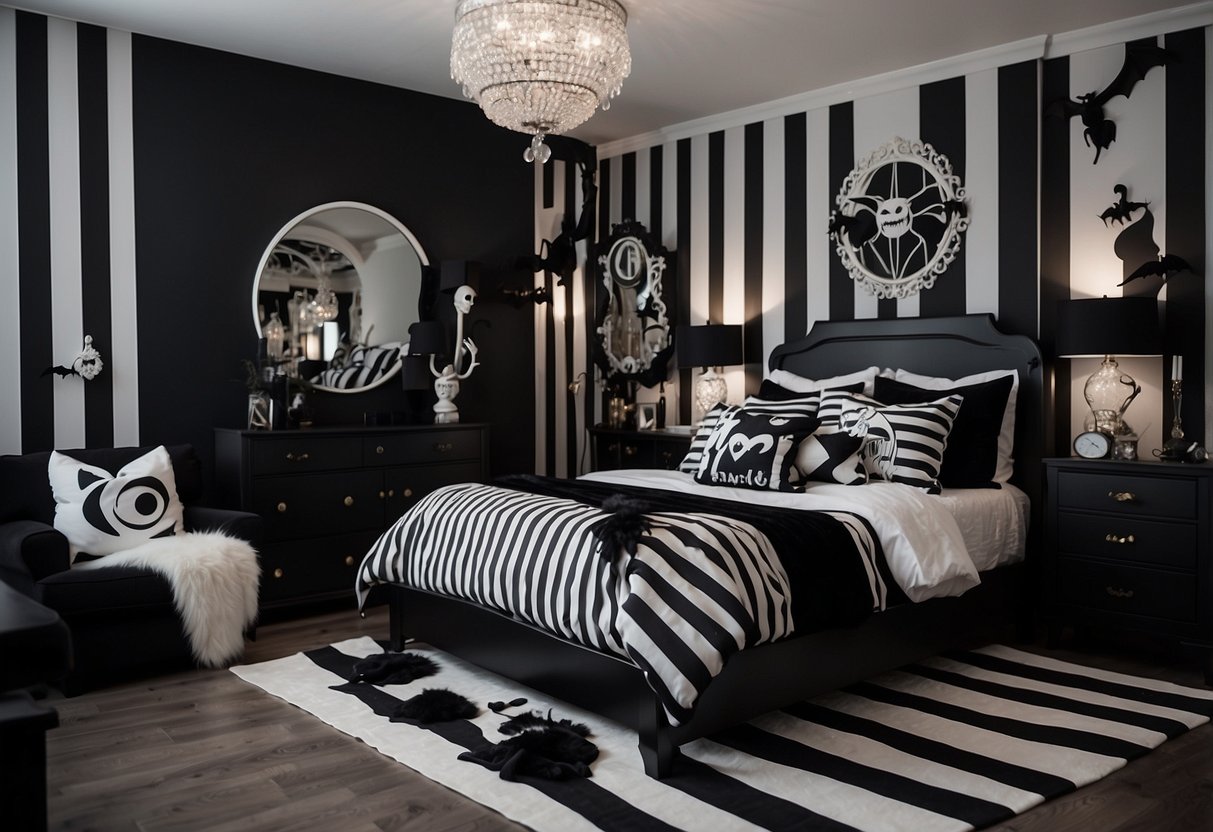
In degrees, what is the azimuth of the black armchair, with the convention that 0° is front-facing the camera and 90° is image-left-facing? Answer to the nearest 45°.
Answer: approximately 315°

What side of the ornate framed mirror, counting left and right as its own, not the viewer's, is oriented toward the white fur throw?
front

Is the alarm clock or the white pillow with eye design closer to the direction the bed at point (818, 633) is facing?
the white pillow with eye design

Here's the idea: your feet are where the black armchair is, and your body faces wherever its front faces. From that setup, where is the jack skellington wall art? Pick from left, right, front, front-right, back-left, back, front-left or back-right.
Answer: front-left

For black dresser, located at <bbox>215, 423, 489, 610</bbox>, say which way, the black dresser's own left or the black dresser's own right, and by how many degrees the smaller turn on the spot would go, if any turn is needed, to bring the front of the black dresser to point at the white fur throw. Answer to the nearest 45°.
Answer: approximately 90° to the black dresser's own right

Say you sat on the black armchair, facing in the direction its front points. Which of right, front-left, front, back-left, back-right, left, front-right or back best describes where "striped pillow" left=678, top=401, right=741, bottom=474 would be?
front-left

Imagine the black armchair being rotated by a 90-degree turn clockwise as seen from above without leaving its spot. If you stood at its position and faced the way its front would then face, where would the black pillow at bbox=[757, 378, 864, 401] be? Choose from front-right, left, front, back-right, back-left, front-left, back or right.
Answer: back-left

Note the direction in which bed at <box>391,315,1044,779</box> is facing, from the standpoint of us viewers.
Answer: facing the viewer and to the left of the viewer

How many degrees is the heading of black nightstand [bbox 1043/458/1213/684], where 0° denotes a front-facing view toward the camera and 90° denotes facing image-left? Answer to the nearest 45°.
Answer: approximately 45°

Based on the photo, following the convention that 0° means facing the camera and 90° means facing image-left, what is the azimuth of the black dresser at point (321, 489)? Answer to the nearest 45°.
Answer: approximately 315°
